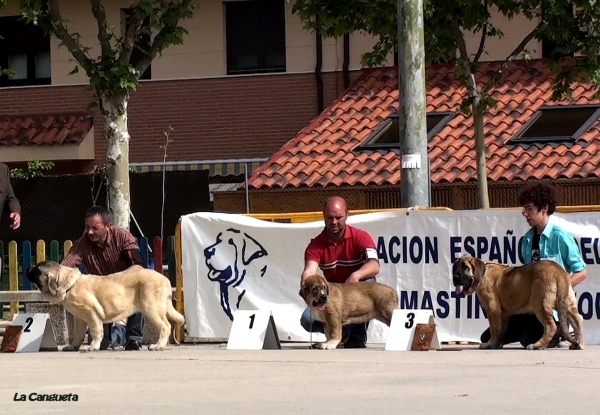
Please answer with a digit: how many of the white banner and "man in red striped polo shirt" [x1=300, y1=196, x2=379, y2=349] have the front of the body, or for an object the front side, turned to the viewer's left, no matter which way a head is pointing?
0

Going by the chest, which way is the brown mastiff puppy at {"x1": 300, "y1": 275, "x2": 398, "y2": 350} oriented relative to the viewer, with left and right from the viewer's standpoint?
facing to the left of the viewer

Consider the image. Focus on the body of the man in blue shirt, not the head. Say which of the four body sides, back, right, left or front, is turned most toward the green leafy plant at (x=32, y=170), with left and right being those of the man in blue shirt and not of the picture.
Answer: right

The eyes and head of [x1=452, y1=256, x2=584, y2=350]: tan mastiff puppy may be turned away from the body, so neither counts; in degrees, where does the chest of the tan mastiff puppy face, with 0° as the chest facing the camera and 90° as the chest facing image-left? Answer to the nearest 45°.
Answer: approximately 90°

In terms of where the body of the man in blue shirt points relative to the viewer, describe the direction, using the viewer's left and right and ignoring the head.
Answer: facing the viewer and to the left of the viewer

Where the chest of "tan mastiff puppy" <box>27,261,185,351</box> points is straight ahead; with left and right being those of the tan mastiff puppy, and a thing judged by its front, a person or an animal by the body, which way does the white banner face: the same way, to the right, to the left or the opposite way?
to the left

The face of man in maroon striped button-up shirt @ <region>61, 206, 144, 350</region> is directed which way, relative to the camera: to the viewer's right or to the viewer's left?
to the viewer's left

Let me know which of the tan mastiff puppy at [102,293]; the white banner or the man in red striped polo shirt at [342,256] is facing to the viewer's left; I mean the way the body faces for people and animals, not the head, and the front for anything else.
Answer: the tan mastiff puppy

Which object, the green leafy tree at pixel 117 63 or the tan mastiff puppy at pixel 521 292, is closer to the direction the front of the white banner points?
the tan mastiff puppy

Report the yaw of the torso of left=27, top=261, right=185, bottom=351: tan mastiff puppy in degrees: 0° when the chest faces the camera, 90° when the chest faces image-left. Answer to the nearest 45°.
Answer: approximately 90°

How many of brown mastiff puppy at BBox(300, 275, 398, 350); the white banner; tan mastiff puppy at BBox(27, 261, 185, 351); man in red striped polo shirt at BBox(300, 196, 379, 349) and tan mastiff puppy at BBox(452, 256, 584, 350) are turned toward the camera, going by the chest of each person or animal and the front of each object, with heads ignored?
2

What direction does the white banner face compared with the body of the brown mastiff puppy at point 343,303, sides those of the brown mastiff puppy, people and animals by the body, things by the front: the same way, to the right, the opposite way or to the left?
to the left

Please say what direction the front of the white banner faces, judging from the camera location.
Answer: facing the viewer
